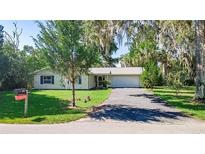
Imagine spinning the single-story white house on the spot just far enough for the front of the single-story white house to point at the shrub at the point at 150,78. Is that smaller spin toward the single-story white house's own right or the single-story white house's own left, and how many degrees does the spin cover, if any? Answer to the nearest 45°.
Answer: approximately 45° to the single-story white house's own left

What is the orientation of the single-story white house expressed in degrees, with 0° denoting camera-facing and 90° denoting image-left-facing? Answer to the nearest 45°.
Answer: approximately 0°
